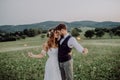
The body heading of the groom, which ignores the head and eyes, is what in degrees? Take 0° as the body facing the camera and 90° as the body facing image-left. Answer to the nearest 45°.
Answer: approximately 45°
